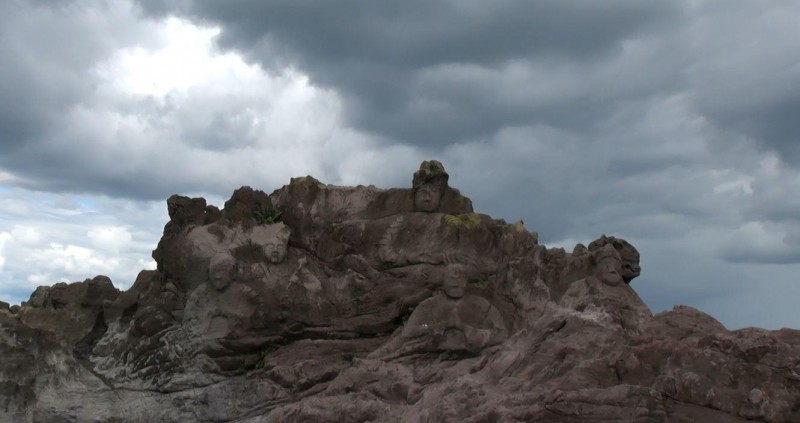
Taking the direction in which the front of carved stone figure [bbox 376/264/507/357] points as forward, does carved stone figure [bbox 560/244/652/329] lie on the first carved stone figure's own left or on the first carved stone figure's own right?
on the first carved stone figure's own left

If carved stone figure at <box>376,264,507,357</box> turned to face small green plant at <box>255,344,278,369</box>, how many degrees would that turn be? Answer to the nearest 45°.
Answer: approximately 90° to its right

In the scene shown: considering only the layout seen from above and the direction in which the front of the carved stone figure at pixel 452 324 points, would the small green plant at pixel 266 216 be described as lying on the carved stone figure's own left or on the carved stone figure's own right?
on the carved stone figure's own right

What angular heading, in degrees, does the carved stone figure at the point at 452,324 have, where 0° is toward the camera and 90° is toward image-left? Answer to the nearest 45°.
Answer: approximately 0°
